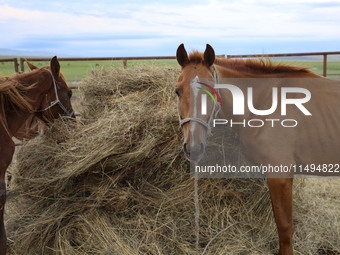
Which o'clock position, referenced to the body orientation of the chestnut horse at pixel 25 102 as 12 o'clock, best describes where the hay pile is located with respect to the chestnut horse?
The hay pile is roughly at 1 o'clock from the chestnut horse.

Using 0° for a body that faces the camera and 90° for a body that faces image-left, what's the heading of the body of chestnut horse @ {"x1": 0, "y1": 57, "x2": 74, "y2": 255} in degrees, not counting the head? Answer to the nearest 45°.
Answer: approximately 270°

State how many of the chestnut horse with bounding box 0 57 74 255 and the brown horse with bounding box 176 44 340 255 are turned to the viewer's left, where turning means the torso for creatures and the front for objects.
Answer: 1

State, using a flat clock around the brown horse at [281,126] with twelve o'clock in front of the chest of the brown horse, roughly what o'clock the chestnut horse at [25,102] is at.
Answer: The chestnut horse is roughly at 12 o'clock from the brown horse.

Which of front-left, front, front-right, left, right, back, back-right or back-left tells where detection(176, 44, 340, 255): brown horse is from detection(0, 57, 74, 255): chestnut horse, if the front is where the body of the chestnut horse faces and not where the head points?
front-right

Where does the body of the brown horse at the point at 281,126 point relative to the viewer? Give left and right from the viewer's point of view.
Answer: facing to the left of the viewer
